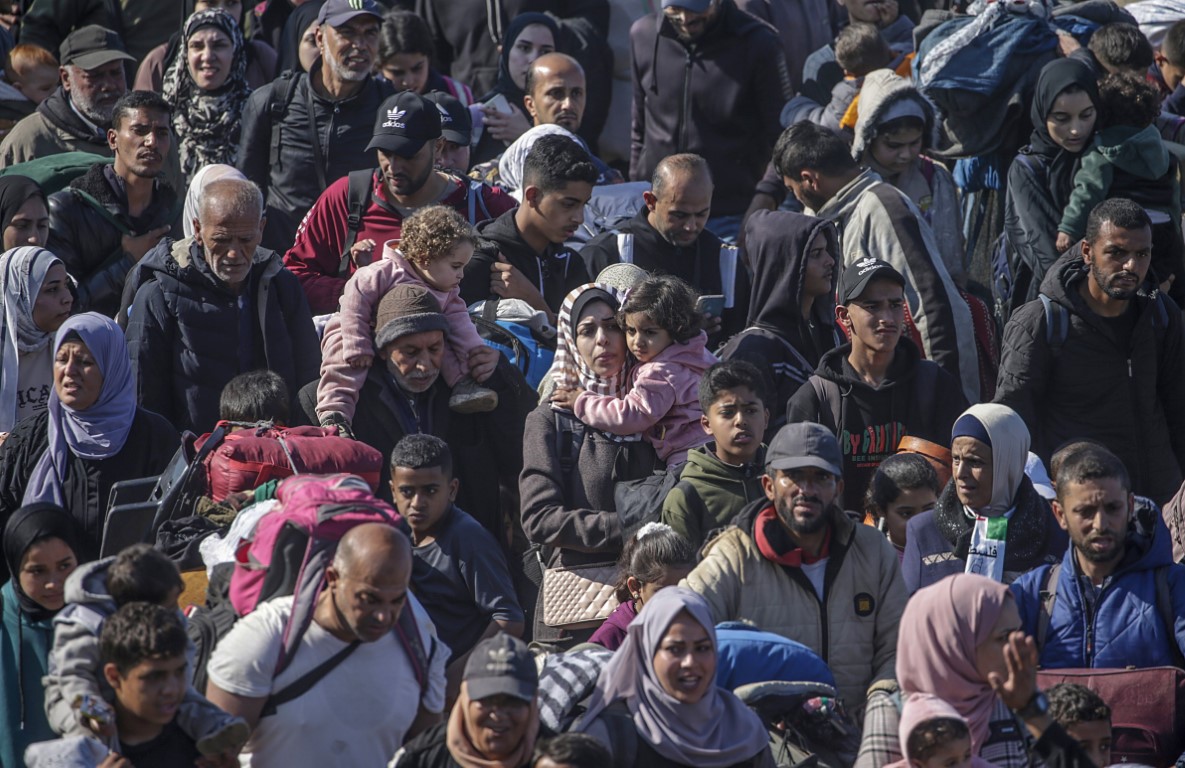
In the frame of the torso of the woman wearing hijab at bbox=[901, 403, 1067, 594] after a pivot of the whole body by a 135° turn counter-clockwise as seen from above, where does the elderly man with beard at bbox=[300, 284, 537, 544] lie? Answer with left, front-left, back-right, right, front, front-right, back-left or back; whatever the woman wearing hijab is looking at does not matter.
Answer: back

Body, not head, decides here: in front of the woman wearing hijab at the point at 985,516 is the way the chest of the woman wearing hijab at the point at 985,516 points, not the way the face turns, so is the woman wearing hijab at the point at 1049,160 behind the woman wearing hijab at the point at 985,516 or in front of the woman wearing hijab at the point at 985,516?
behind

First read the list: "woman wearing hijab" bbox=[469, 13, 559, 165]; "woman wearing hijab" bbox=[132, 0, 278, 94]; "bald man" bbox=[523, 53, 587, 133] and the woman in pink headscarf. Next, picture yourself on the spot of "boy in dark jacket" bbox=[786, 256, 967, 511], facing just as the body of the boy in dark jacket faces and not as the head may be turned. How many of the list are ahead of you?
1

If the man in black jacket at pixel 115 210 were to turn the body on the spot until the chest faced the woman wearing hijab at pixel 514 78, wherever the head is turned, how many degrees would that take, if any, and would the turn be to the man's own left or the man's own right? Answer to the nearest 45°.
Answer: approximately 90° to the man's own left

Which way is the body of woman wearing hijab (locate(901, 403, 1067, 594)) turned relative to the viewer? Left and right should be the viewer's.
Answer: facing the viewer and to the left of the viewer

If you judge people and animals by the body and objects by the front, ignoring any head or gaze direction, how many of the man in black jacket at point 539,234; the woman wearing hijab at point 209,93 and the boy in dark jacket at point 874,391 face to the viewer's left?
0

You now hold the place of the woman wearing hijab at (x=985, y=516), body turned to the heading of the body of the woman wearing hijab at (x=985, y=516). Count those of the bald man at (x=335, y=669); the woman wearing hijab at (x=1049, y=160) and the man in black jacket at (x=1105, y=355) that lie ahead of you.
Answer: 1

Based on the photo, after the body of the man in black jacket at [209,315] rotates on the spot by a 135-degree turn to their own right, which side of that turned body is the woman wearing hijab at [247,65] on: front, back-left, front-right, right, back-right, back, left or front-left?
right

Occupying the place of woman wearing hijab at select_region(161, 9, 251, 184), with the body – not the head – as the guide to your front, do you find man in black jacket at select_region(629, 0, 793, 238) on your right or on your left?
on your left

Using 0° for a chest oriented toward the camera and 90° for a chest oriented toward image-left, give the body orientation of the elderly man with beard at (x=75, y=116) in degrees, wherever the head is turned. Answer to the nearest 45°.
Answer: approximately 315°

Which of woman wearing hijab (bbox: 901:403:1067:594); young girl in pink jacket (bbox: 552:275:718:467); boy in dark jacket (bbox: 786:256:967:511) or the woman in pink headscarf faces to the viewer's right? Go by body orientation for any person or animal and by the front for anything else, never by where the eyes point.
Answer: the woman in pink headscarf

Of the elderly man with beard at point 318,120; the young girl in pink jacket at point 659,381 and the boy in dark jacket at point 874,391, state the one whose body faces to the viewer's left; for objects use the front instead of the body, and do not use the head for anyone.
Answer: the young girl in pink jacket

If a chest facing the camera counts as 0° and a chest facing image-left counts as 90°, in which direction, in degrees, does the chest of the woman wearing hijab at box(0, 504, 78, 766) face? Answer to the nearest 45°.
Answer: approximately 315°

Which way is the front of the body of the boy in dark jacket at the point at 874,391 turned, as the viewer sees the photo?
toward the camera
